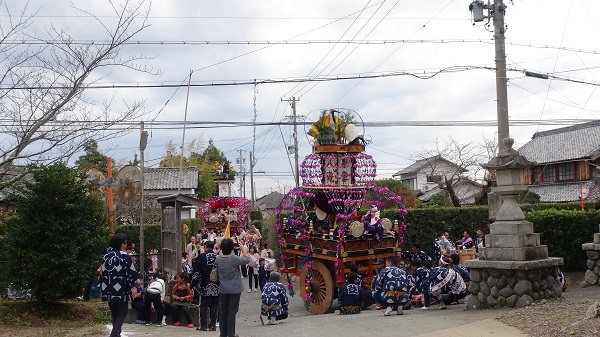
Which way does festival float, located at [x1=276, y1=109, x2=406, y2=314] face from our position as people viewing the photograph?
facing the viewer and to the right of the viewer

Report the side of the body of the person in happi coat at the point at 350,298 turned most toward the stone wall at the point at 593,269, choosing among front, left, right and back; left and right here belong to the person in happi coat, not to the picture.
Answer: right

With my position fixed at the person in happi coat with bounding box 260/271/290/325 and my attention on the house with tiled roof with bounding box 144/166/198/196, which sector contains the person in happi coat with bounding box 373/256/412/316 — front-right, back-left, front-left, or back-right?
back-right

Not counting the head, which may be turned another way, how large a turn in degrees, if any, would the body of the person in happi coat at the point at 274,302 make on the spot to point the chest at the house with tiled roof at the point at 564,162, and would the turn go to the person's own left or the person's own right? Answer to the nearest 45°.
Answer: approximately 45° to the person's own right

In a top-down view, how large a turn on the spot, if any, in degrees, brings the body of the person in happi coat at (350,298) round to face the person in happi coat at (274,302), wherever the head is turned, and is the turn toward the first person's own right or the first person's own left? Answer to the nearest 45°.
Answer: approximately 135° to the first person's own left

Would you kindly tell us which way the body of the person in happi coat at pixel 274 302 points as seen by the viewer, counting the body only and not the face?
away from the camera

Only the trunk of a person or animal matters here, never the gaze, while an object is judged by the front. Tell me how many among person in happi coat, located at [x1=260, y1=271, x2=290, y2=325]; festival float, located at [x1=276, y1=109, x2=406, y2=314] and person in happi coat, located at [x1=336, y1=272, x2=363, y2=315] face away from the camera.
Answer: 2

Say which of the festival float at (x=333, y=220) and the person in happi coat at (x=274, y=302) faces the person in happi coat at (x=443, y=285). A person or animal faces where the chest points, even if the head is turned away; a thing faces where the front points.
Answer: the festival float

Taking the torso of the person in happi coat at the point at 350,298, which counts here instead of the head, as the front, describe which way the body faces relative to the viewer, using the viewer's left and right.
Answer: facing away from the viewer

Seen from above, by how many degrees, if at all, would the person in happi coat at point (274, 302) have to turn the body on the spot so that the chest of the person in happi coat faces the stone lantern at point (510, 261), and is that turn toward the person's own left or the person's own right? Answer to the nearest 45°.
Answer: approximately 90° to the person's own right

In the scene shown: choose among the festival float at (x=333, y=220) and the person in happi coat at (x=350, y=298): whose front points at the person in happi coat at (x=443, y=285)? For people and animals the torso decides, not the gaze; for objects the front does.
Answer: the festival float

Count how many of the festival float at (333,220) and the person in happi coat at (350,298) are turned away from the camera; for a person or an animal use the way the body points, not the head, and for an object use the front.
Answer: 1

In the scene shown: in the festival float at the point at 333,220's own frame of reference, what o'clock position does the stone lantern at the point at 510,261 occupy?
The stone lantern is roughly at 12 o'clock from the festival float.

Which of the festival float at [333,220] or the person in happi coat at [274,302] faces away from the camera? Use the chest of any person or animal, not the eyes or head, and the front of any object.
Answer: the person in happi coat

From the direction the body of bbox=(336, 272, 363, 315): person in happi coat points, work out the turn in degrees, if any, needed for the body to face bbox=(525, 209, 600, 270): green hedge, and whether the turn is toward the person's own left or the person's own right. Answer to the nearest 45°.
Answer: approximately 45° to the person's own right
